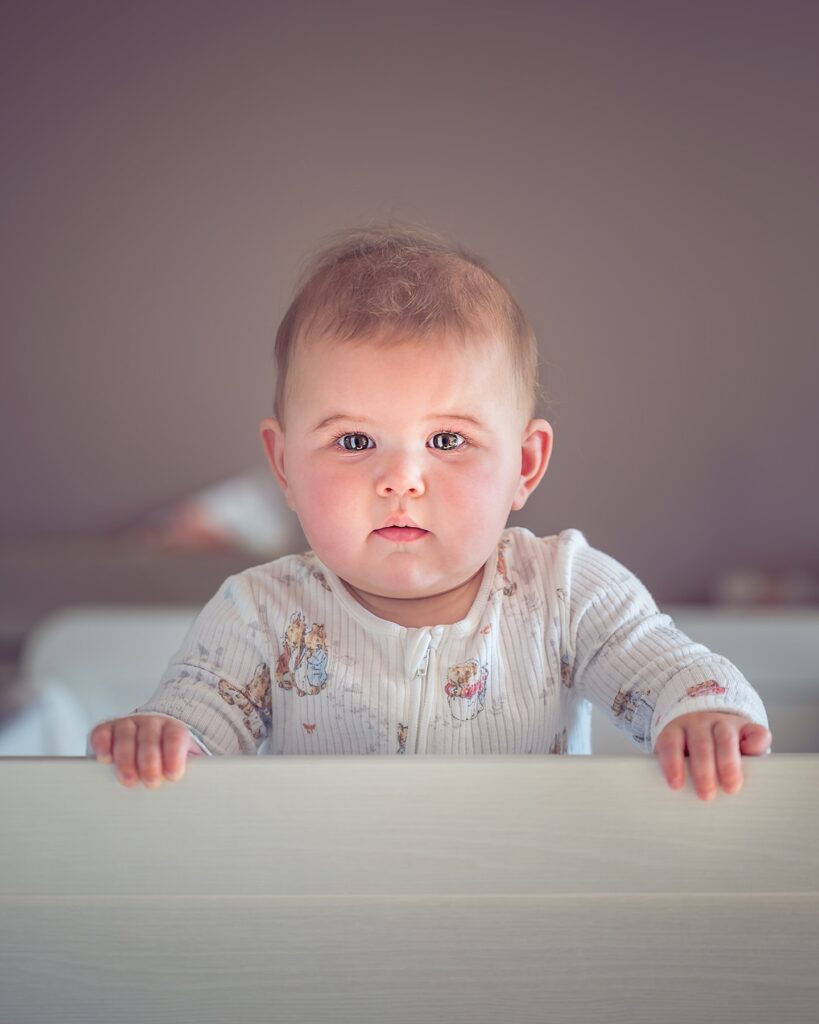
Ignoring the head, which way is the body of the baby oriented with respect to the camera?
toward the camera

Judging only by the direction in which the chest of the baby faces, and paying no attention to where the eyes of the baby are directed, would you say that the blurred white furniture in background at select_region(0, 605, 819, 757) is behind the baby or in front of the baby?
behind
